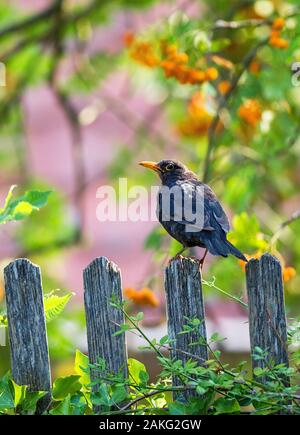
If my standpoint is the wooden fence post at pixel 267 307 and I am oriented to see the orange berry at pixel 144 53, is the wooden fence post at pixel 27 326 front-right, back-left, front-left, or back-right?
front-left

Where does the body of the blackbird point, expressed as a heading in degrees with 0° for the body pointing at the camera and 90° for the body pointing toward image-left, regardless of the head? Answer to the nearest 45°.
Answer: approximately 90°

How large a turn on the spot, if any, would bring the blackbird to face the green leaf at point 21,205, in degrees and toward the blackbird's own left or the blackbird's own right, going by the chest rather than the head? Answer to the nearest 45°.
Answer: approximately 45° to the blackbird's own left
